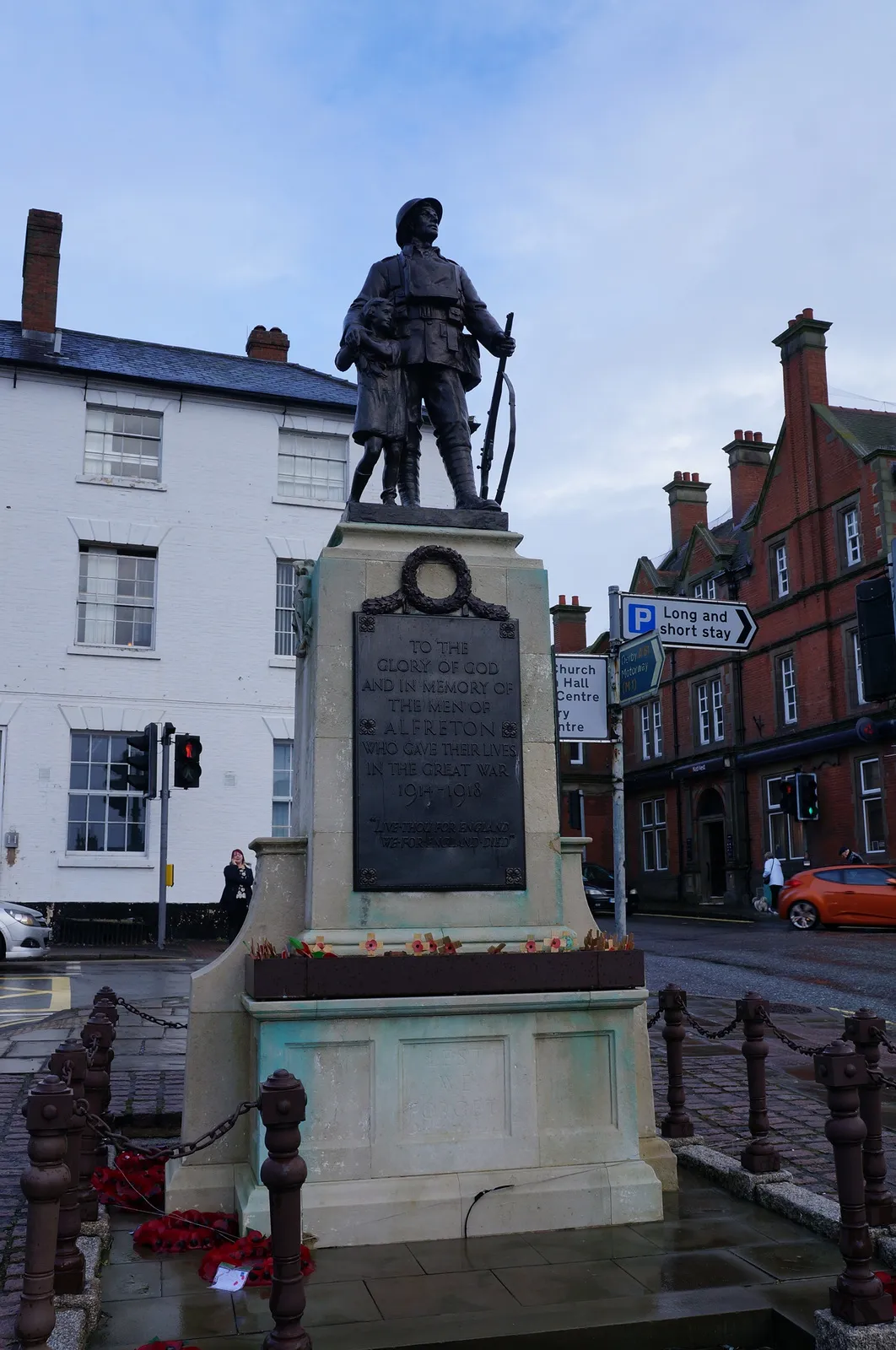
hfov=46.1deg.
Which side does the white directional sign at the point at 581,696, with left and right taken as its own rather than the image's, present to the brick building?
back

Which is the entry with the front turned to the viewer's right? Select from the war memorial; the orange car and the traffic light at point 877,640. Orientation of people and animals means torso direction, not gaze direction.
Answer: the orange car

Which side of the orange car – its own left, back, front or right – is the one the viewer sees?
right

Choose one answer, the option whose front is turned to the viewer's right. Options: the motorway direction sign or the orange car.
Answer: the orange car

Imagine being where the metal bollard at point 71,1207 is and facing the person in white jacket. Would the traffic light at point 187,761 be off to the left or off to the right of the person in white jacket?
left

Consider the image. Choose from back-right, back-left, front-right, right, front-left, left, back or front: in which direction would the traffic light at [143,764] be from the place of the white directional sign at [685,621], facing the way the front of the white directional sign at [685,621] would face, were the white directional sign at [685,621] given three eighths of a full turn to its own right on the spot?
front

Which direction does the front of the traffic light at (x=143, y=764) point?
to the viewer's left

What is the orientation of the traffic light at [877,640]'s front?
away from the camera

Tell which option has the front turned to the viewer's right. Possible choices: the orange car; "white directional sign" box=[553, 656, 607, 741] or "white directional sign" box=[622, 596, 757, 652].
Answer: the orange car

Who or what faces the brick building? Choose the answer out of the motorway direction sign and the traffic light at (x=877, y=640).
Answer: the traffic light
